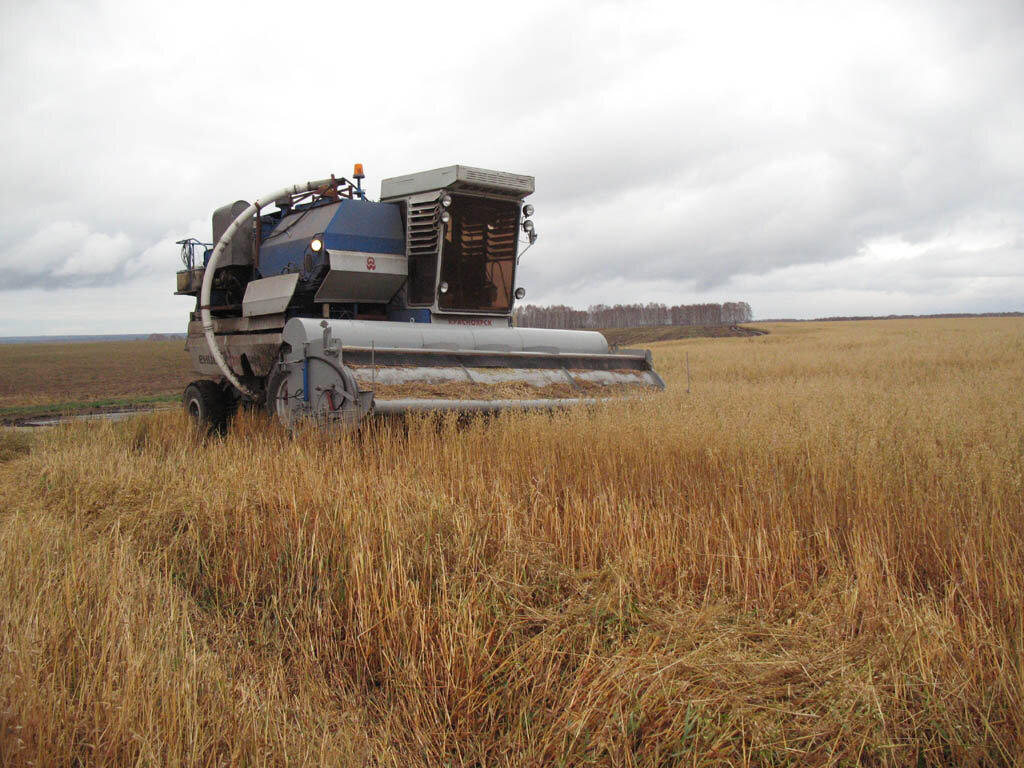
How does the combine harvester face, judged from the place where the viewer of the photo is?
facing the viewer and to the right of the viewer
